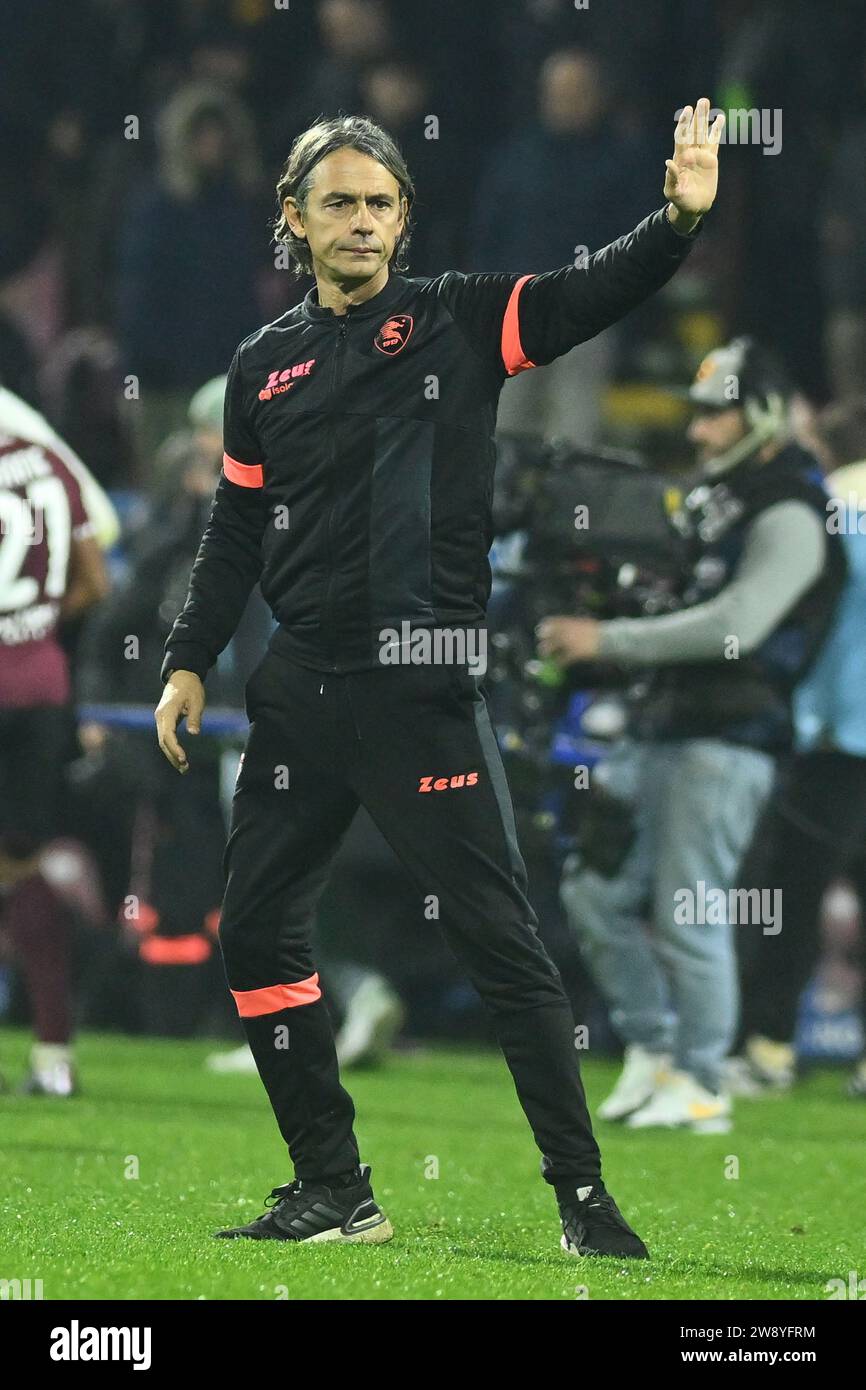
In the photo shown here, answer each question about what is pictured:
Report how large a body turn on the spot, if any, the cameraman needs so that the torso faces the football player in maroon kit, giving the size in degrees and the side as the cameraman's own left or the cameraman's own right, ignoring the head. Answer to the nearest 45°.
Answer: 0° — they already face them

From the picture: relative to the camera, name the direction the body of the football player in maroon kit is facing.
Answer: away from the camera

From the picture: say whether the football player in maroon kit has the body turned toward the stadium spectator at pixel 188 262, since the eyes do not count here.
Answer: yes

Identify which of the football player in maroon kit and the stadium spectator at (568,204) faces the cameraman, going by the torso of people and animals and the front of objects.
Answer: the stadium spectator

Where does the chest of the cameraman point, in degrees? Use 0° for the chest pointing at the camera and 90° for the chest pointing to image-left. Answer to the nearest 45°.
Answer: approximately 90°

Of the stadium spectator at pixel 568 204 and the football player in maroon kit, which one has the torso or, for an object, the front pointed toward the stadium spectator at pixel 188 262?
the football player in maroon kit

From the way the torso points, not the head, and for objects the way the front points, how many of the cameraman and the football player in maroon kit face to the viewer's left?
1

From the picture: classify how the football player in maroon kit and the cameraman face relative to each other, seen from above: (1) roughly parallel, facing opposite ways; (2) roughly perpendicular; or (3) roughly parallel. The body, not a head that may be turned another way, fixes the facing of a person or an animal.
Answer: roughly perpendicular
